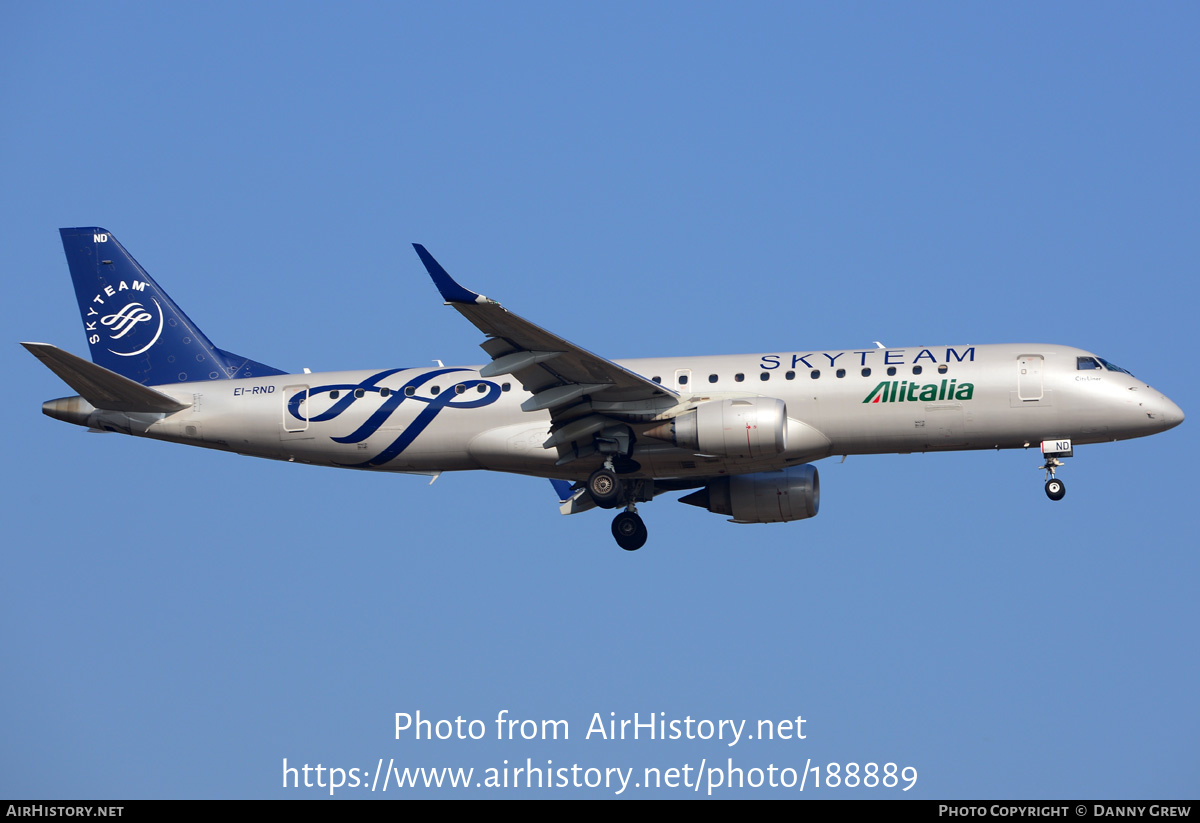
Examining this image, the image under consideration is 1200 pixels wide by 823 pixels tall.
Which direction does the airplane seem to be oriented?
to the viewer's right
